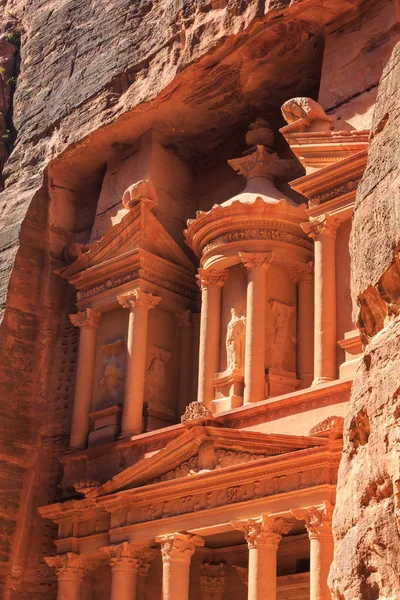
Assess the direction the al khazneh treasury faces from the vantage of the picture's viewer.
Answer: facing the viewer and to the left of the viewer
